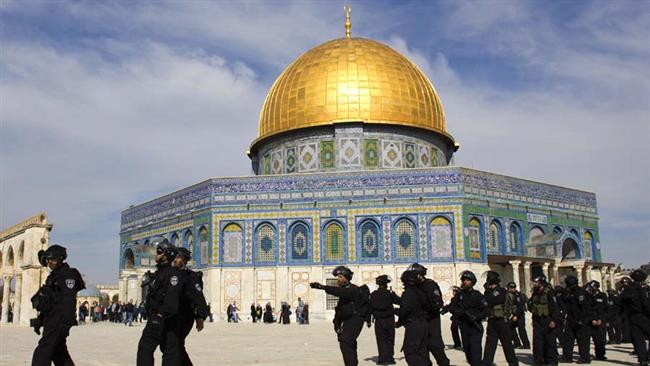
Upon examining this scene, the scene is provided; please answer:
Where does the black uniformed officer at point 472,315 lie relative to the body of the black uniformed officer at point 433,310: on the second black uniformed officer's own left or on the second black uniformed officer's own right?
on the second black uniformed officer's own right

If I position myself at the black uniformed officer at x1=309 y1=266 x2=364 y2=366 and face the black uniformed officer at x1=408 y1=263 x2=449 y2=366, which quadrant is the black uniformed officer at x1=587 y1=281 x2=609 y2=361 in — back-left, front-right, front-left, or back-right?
front-left

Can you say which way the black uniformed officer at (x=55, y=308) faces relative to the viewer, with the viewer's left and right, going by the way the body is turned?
facing to the left of the viewer

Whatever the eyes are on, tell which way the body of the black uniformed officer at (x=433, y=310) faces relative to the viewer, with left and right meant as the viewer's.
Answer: facing to the left of the viewer

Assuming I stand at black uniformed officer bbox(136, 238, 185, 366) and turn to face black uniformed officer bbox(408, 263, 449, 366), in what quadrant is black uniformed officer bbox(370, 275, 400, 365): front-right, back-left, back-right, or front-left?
front-left

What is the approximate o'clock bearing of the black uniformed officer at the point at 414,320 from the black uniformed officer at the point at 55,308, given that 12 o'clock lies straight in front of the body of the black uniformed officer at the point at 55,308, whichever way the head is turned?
the black uniformed officer at the point at 414,320 is roughly at 6 o'clock from the black uniformed officer at the point at 55,308.
